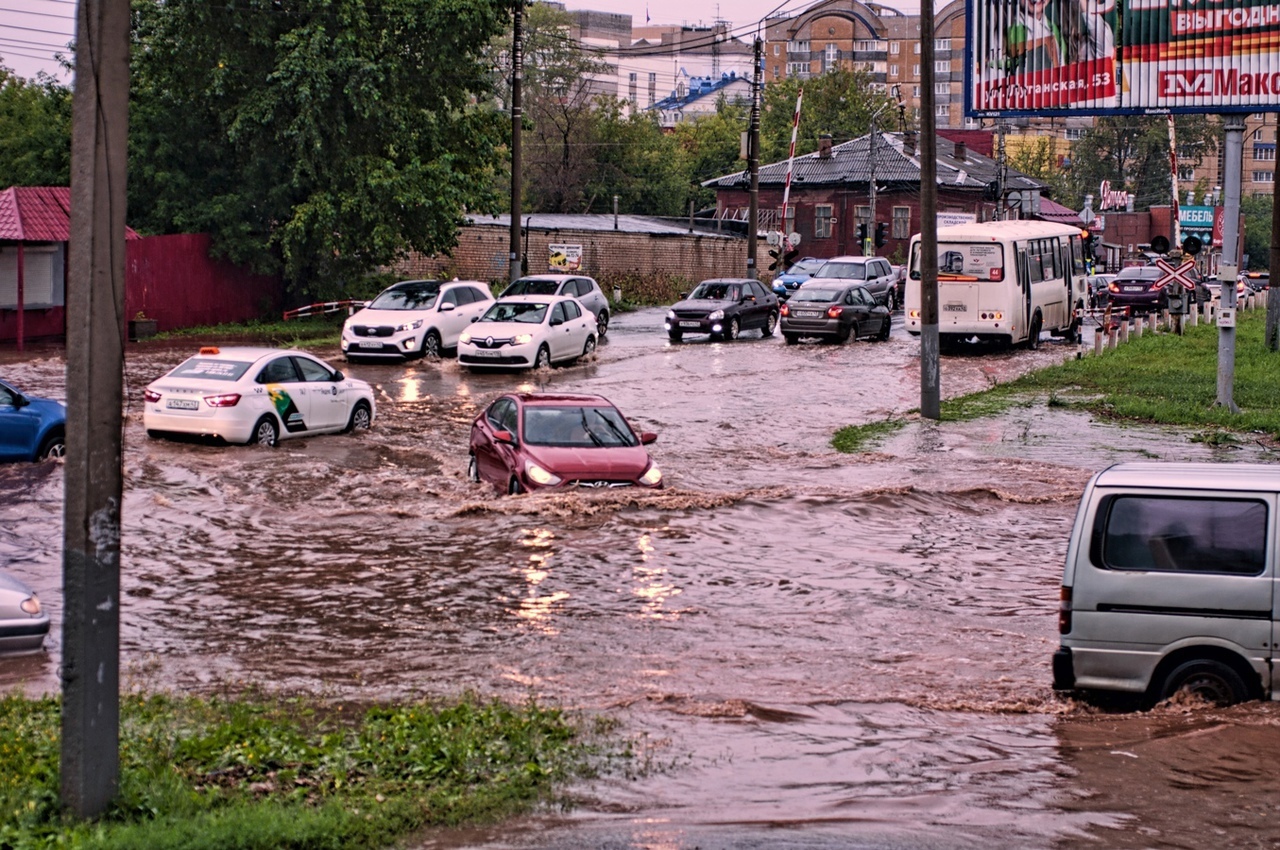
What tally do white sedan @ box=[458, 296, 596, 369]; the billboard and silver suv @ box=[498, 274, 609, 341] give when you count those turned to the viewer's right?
0

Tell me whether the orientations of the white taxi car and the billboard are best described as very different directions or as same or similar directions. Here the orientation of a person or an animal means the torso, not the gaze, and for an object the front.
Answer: very different directions

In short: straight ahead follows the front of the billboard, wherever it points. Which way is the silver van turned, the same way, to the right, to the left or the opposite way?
to the left

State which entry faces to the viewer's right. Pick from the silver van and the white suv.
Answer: the silver van

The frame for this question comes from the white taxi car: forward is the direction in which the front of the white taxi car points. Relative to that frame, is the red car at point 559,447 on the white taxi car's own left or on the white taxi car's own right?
on the white taxi car's own right

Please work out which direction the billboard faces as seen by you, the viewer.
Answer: facing the viewer

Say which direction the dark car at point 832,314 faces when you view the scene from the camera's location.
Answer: facing away from the viewer and to the right of the viewer

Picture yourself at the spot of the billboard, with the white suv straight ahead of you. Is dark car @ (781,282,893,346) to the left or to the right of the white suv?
right

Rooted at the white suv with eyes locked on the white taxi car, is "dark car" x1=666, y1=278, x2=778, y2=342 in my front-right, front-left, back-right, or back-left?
back-left

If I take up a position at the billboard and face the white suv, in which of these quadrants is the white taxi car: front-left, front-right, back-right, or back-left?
front-left

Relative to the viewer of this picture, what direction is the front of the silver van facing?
facing to the right of the viewer

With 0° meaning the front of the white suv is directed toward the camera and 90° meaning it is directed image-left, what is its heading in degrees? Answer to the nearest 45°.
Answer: approximately 45°

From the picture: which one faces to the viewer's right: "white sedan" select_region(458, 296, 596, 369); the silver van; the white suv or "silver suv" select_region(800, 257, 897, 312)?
the silver van
